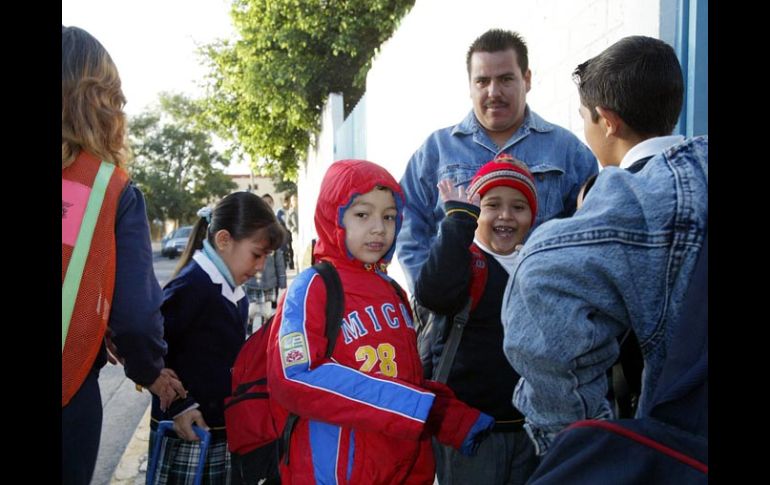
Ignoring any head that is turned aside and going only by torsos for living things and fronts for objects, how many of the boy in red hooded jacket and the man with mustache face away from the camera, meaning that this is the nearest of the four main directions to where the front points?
0

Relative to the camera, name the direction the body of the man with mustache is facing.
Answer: toward the camera

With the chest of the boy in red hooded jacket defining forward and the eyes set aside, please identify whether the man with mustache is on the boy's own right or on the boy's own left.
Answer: on the boy's own left

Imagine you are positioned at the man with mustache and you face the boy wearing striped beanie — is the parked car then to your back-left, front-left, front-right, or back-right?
back-right

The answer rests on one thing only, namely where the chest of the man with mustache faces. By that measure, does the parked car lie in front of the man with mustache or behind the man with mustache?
behind

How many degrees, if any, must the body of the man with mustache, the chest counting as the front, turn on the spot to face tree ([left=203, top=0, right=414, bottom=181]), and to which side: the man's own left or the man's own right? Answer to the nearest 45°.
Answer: approximately 180°

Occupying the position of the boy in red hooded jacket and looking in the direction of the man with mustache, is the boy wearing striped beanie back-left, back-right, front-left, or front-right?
front-right

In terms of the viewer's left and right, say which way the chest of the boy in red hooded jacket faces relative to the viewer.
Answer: facing the viewer and to the right of the viewer

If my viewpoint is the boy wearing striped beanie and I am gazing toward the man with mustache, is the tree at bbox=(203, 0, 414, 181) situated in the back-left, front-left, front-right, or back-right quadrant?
front-left

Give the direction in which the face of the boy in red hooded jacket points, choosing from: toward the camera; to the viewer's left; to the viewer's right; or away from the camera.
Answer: toward the camera

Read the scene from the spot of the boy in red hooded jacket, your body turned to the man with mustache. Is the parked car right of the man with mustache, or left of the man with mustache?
left

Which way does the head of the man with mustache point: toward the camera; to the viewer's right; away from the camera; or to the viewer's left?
toward the camera

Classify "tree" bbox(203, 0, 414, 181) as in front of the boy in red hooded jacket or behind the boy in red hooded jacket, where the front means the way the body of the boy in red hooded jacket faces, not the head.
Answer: behind

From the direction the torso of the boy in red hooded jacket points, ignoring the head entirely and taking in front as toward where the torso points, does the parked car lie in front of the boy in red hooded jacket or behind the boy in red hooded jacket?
behind

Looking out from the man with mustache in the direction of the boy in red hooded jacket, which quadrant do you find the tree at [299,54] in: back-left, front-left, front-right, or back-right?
back-right
